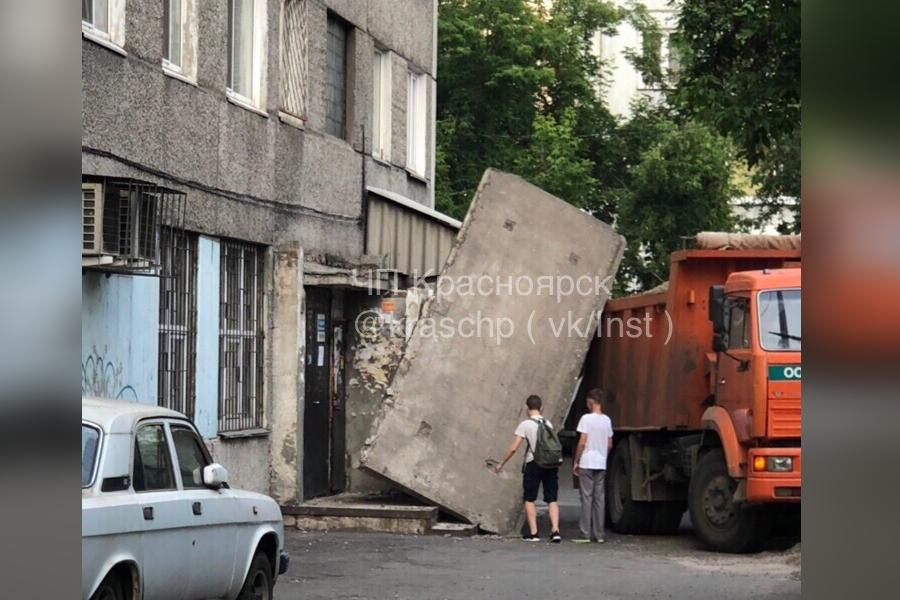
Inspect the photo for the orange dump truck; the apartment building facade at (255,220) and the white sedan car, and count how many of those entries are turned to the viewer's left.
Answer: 0

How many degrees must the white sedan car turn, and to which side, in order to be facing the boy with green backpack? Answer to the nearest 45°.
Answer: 0° — it already faces them

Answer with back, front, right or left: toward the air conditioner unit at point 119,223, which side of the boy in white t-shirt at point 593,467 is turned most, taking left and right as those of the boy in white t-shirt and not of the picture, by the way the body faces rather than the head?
left

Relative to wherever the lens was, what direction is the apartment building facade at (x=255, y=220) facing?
facing the viewer and to the right of the viewer

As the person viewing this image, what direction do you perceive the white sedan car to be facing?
facing away from the viewer and to the right of the viewer

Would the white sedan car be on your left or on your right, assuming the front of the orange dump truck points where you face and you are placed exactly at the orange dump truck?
on your right

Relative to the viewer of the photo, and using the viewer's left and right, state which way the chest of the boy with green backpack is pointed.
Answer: facing away from the viewer and to the left of the viewer

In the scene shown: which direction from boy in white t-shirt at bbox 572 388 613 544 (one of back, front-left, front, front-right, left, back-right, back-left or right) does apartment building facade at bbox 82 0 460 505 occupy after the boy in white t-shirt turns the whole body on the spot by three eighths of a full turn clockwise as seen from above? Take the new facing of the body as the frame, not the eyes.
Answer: back

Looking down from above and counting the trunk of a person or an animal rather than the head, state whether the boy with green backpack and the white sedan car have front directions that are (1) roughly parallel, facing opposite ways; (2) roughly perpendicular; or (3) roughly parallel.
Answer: roughly perpendicular

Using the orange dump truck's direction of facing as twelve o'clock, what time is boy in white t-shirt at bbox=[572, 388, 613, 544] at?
The boy in white t-shirt is roughly at 5 o'clock from the orange dump truck.

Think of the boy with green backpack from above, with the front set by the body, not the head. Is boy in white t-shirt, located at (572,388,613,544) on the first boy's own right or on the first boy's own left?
on the first boy's own right

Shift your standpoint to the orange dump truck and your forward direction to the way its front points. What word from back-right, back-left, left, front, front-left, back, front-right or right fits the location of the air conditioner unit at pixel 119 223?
right

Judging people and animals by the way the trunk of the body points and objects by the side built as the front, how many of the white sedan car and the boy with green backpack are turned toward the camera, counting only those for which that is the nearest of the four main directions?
0

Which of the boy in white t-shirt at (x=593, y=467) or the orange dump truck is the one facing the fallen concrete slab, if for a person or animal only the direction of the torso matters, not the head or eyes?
the boy in white t-shirt
